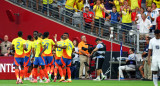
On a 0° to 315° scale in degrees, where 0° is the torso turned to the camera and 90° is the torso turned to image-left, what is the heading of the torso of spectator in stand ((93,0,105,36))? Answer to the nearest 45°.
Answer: approximately 0°

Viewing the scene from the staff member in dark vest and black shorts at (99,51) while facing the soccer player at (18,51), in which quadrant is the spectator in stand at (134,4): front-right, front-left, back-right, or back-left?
back-right

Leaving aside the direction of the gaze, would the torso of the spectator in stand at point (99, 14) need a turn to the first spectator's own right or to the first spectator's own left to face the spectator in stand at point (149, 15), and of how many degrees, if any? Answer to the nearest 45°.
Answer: approximately 90° to the first spectator's own left

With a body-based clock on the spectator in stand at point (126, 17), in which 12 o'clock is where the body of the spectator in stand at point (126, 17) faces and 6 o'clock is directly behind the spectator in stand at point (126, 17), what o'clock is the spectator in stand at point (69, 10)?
the spectator in stand at point (69, 10) is roughly at 3 o'clock from the spectator in stand at point (126, 17).
